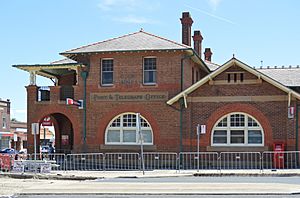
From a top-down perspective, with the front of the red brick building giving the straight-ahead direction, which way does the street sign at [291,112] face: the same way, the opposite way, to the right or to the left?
the same way

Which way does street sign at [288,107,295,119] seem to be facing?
toward the camera

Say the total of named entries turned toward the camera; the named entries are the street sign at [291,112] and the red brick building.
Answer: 2

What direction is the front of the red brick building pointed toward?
toward the camera

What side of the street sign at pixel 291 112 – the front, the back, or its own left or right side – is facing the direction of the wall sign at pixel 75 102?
right
